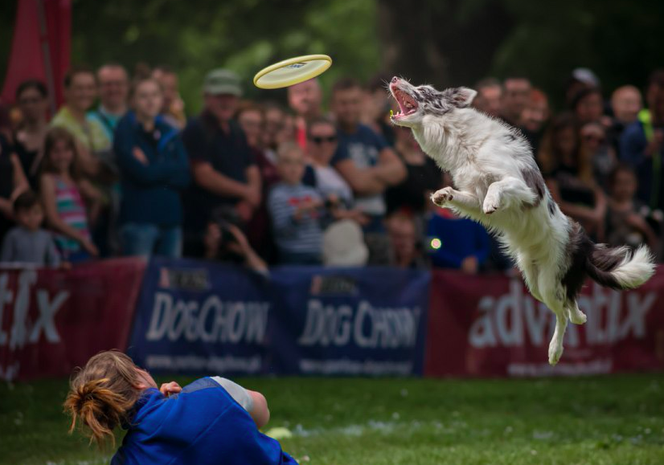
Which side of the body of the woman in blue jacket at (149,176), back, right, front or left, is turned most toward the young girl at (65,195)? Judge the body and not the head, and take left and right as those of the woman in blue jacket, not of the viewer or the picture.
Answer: right

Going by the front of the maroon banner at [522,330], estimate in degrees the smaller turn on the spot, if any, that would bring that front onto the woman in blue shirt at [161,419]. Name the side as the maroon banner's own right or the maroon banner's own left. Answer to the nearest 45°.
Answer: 0° — it already faces them

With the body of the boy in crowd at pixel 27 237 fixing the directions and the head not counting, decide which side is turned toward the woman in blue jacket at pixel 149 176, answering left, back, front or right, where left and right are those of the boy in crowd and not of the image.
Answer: left

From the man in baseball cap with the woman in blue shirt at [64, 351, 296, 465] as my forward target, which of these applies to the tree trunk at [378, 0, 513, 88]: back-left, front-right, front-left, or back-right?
back-left

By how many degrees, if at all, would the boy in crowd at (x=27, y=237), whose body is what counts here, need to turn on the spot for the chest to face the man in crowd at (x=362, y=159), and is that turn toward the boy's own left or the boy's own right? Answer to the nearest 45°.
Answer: approximately 90° to the boy's own left

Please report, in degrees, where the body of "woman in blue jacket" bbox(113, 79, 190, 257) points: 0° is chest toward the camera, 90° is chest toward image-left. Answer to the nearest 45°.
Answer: approximately 0°

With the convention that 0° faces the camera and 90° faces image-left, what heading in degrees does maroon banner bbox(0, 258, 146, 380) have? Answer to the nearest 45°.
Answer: approximately 0°

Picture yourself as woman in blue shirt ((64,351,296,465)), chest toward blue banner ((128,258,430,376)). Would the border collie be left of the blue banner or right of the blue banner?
right
